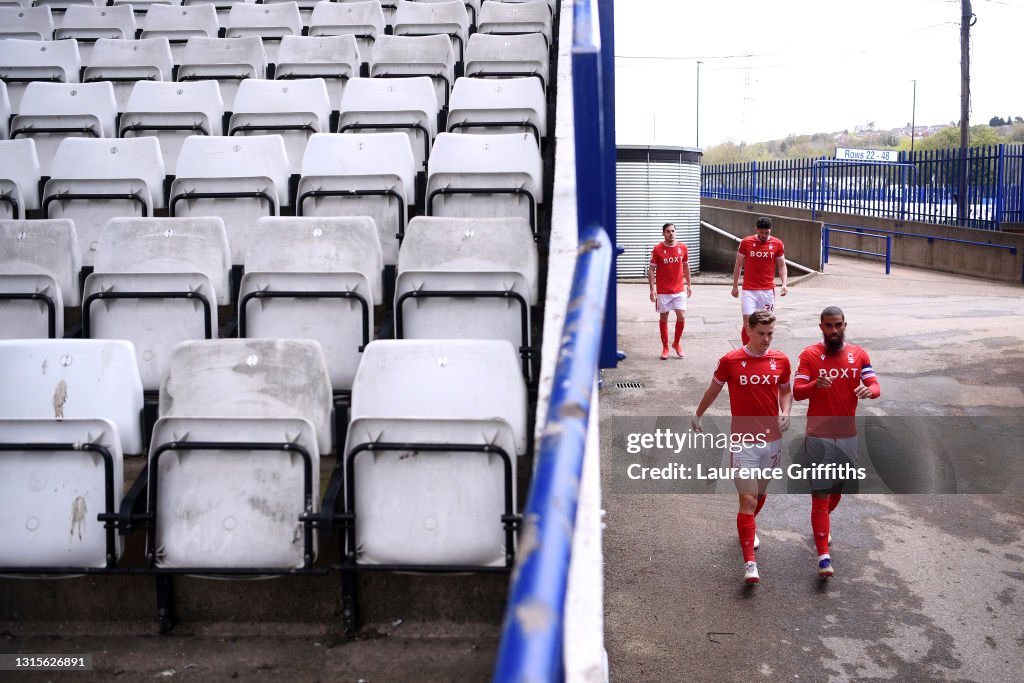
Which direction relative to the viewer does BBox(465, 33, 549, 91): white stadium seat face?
toward the camera

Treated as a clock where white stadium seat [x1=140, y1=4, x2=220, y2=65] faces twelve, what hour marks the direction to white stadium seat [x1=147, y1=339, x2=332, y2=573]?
white stadium seat [x1=147, y1=339, x2=332, y2=573] is roughly at 12 o'clock from white stadium seat [x1=140, y1=4, x2=220, y2=65].

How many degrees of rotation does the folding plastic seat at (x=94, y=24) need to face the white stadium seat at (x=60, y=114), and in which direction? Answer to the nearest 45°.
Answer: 0° — it already faces it

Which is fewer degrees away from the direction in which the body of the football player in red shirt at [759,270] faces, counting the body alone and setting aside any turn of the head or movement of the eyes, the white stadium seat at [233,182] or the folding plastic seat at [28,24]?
the white stadium seat

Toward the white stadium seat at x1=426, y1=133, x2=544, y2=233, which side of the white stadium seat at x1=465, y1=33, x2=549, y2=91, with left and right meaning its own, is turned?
front

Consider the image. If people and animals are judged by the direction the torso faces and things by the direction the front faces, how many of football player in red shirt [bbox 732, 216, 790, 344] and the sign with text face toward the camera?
2

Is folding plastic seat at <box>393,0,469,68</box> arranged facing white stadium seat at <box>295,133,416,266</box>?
yes

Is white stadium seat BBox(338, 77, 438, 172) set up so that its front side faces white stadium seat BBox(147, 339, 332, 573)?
yes

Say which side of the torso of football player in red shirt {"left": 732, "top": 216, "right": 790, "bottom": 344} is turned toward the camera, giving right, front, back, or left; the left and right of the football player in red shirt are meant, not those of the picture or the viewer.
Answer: front

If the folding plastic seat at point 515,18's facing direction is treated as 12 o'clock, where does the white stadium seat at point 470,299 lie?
The white stadium seat is roughly at 12 o'clock from the folding plastic seat.
